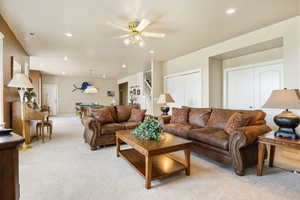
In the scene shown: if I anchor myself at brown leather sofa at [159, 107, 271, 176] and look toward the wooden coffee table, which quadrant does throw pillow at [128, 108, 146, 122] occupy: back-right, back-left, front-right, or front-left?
front-right

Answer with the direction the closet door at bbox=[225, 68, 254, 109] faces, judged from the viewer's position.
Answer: facing the viewer and to the left of the viewer

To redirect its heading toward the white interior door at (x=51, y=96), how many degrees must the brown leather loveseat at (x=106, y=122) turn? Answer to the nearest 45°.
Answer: approximately 180°

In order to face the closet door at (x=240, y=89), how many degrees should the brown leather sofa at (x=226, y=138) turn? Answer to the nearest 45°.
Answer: approximately 135° to its right

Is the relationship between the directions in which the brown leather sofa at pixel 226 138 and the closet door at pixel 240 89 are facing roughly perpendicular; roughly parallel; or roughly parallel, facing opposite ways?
roughly parallel

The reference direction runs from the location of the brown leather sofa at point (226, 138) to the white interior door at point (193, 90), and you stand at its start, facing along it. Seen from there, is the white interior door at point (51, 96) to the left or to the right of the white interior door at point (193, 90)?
left

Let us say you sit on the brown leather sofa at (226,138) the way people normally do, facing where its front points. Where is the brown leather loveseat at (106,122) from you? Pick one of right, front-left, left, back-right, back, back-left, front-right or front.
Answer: front-right

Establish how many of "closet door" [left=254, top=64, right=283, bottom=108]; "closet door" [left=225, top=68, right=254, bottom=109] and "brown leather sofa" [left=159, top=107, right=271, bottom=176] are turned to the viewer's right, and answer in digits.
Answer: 0

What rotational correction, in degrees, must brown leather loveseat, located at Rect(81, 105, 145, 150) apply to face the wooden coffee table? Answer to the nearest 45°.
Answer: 0° — it already faces it

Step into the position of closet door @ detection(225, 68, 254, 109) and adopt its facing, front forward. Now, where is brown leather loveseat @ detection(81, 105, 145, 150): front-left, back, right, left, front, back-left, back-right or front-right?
front

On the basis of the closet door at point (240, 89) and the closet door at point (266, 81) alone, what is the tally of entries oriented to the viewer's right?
0

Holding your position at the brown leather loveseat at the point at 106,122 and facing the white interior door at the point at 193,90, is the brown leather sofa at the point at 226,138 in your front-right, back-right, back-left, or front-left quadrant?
front-right

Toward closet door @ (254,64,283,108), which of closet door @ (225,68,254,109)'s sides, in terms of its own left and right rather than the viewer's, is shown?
left

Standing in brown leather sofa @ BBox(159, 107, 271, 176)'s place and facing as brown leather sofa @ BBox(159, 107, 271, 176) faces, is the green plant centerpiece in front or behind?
in front

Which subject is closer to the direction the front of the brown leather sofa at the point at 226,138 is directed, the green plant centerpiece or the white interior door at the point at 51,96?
the green plant centerpiece

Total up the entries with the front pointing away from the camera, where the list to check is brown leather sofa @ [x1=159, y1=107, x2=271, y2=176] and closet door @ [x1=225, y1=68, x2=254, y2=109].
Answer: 0

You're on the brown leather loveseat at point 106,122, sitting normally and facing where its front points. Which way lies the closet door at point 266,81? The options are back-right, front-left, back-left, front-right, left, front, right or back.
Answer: front-left

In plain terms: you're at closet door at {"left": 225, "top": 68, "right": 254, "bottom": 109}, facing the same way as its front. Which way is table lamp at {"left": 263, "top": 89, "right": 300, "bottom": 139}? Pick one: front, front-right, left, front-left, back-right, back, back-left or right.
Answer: front-left
